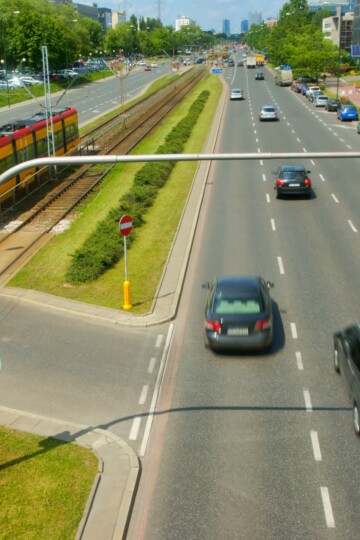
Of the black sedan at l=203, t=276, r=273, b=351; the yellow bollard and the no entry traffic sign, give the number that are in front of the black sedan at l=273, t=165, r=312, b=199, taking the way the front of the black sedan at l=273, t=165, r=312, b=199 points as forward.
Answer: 0

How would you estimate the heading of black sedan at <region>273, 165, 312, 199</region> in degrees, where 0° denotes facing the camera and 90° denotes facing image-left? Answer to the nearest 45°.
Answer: approximately 180°

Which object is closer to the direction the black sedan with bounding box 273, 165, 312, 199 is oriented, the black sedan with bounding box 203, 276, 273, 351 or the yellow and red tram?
the yellow and red tram

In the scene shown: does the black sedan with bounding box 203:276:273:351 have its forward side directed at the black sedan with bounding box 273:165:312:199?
yes

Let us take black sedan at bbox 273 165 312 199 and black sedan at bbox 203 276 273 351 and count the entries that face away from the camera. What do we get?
2

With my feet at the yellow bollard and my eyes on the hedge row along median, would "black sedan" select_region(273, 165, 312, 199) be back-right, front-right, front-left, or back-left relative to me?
front-right

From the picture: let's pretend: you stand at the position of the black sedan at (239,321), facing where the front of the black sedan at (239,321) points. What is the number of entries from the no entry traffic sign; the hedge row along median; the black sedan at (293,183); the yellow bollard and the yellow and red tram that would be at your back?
0

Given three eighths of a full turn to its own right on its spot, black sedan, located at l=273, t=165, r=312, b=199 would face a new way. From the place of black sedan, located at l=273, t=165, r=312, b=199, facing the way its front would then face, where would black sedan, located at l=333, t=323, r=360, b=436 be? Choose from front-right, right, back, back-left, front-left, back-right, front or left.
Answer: front-right

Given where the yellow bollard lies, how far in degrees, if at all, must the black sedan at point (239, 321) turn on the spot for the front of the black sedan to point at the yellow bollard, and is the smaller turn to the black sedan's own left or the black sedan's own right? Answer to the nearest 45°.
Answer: approximately 45° to the black sedan's own left

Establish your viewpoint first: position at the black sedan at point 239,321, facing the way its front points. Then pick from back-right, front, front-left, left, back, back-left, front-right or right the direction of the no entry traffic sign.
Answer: front-left

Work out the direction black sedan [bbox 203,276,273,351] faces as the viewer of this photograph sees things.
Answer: facing away from the viewer

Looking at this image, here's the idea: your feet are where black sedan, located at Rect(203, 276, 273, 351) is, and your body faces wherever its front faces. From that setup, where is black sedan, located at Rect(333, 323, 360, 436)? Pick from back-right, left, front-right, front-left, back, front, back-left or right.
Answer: back-right

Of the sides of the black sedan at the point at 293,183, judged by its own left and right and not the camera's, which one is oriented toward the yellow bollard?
back

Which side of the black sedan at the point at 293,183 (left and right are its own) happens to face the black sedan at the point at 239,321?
back

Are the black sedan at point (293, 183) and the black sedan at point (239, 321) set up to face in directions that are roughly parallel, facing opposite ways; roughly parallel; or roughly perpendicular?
roughly parallel
